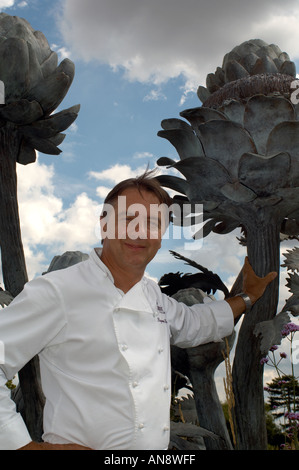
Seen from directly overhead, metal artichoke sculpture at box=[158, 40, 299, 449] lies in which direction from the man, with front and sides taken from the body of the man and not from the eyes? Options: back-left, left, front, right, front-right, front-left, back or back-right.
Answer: left

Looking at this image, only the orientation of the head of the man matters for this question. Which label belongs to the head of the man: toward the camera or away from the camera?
toward the camera

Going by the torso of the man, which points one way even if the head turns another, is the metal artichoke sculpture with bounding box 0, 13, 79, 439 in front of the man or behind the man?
behind

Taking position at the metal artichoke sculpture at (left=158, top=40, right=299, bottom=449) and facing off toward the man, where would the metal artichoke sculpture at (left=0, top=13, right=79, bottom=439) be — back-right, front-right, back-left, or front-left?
front-right

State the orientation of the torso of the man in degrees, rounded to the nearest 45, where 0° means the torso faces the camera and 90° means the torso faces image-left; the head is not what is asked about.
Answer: approximately 315°

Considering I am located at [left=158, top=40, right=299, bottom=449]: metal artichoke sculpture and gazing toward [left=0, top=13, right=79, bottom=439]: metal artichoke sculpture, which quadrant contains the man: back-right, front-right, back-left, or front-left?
front-left
